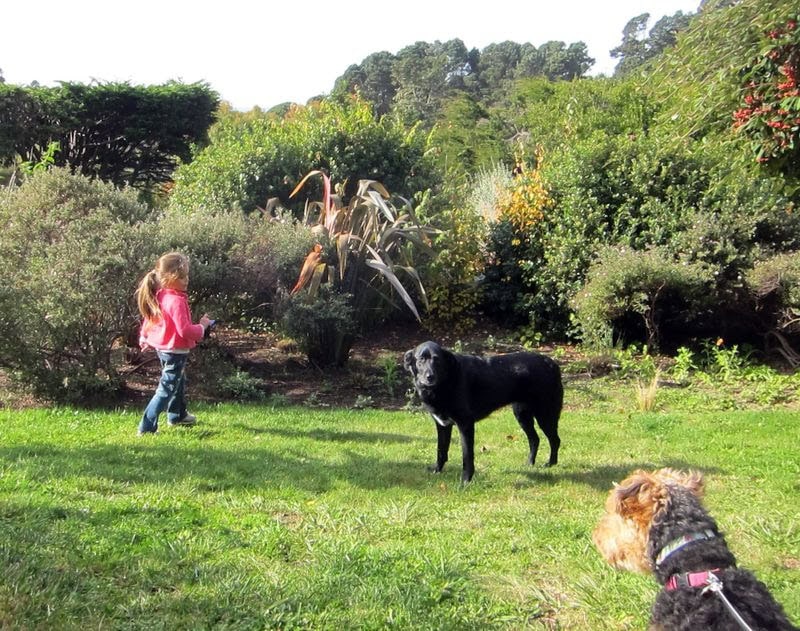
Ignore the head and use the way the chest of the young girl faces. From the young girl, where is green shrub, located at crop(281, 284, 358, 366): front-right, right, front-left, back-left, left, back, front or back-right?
front-left

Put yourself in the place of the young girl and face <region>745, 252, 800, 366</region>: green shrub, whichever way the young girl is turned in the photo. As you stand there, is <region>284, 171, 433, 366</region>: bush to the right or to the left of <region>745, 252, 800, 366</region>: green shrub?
left

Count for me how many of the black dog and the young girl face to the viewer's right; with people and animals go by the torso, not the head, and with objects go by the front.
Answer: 1

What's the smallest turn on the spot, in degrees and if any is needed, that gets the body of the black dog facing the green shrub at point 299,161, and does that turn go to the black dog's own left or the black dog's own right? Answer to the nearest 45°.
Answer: approximately 90° to the black dog's own right

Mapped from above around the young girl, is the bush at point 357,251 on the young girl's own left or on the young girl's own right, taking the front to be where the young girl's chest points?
on the young girl's own left

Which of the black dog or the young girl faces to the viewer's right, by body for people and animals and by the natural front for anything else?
the young girl

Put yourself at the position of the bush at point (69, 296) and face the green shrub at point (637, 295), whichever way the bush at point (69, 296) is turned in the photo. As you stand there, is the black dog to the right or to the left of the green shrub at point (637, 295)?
right

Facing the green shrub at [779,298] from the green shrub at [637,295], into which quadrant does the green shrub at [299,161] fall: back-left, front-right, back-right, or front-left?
back-left

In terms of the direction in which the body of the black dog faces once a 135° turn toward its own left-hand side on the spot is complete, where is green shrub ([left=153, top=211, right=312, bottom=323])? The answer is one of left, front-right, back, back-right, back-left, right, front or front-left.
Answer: back-left

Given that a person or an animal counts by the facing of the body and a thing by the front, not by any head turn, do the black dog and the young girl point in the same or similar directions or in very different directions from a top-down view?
very different directions

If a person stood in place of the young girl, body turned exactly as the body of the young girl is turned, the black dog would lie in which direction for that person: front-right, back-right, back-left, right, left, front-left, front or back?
front-right

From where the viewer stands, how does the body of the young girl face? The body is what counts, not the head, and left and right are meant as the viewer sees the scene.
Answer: facing to the right of the viewer

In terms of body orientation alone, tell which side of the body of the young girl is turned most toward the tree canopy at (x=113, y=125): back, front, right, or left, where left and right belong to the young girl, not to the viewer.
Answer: left

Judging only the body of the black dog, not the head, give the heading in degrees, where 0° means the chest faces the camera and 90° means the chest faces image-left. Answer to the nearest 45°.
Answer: approximately 45°

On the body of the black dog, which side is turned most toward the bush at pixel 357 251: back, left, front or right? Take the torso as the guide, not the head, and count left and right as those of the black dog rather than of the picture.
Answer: right
